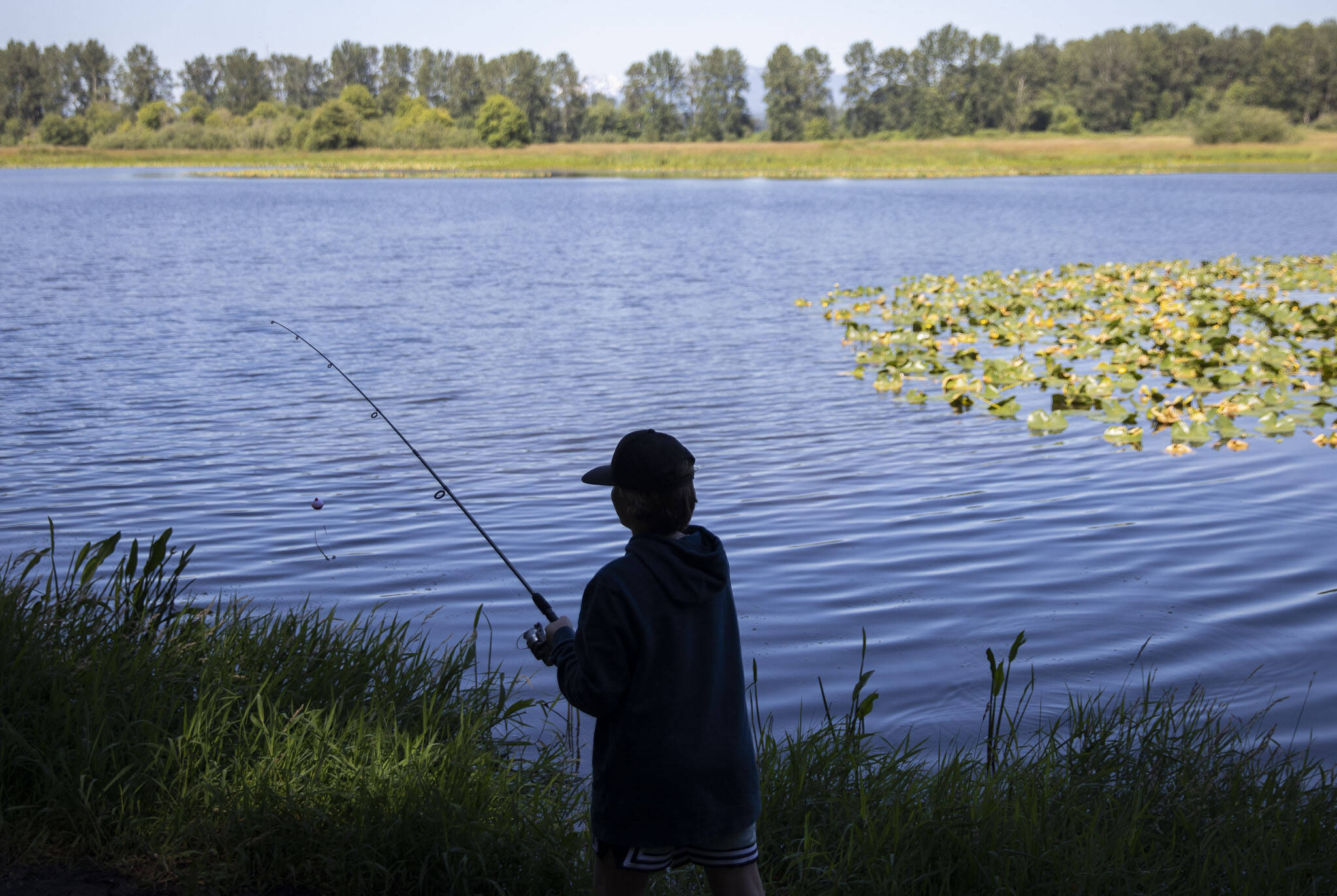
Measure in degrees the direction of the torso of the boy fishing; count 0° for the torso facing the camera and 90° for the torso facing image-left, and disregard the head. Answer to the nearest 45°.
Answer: approximately 135°

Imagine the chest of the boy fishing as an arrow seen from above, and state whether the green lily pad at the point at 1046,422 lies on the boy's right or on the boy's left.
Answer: on the boy's right
